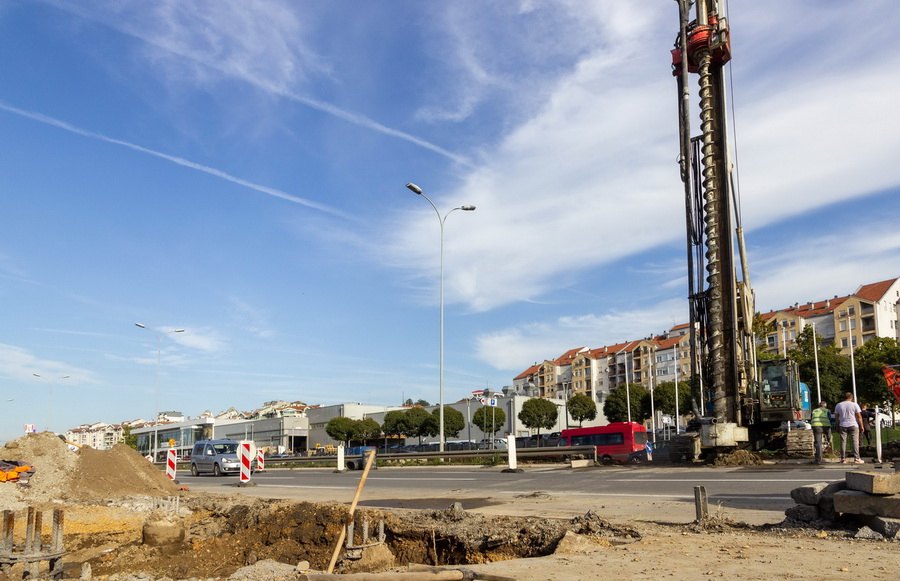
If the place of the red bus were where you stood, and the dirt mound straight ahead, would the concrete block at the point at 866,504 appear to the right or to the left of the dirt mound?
left

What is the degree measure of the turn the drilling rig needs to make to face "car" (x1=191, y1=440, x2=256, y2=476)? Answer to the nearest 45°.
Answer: approximately 45° to its right

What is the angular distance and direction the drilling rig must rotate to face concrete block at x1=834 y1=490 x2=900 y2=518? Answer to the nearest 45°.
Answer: approximately 45° to its left
